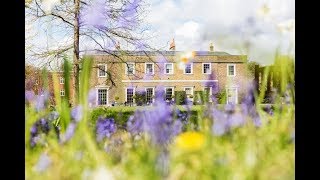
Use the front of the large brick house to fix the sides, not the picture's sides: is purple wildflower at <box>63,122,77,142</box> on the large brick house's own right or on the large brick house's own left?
on the large brick house's own right

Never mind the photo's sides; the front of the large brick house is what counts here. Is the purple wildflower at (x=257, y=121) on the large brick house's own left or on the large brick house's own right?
on the large brick house's own left

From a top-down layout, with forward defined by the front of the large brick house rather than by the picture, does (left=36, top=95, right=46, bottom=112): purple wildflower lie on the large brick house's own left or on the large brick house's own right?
on the large brick house's own right

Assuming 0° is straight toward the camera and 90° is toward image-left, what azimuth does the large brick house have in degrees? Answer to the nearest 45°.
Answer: approximately 0°
